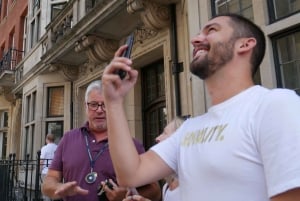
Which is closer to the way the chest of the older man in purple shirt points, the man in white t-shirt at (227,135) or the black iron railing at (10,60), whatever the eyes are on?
the man in white t-shirt

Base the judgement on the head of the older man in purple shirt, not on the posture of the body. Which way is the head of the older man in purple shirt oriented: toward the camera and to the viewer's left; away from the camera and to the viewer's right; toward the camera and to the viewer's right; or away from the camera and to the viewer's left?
toward the camera and to the viewer's right

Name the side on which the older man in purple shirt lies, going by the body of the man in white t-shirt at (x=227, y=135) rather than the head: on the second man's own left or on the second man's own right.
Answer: on the second man's own right

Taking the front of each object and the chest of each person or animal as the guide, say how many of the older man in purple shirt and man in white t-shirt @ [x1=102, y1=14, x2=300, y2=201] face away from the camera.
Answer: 0

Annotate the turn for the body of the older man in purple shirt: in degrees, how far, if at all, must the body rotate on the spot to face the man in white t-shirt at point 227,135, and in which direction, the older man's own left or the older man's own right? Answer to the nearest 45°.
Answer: approximately 45° to the older man's own left

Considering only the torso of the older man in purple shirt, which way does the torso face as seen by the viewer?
toward the camera

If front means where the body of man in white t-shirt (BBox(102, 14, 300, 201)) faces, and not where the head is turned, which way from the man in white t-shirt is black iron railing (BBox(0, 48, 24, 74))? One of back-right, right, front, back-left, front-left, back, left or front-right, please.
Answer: right

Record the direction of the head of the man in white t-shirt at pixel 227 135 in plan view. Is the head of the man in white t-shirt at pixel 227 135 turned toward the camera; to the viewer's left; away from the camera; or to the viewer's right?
to the viewer's left
